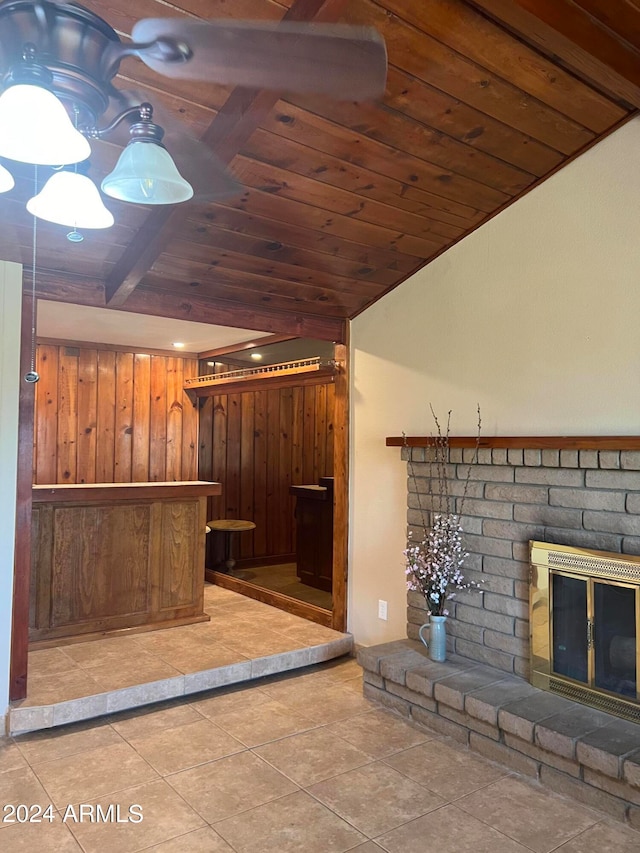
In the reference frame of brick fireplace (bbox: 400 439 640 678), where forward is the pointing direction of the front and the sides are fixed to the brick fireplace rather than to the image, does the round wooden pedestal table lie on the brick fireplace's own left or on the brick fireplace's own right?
on the brick fireplace's own right

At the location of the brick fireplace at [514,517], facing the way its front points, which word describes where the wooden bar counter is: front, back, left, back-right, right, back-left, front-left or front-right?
front-right

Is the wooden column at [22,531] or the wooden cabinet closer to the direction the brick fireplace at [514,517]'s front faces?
the wooden column

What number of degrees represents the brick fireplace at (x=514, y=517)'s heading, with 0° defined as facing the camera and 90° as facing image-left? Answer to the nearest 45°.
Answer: approximately 45°

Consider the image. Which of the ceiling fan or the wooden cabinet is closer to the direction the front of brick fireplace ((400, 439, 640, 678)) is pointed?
the ceiling fan

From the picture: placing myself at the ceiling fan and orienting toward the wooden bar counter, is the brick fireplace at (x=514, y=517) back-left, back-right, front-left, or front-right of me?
front-right

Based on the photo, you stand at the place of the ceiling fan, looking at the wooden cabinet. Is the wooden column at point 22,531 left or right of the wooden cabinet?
left

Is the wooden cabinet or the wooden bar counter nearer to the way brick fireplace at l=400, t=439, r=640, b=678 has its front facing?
the wooden bar counter

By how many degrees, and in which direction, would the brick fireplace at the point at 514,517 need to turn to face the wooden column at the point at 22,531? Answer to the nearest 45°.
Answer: approximately 45° to its right

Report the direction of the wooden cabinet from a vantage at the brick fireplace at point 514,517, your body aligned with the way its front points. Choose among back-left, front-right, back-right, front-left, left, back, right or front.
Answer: right

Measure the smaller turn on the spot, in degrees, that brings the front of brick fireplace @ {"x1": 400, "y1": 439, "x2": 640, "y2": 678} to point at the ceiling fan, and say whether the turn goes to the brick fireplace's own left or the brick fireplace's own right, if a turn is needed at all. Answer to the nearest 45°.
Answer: approximately 45° to the brick fireplace's own left

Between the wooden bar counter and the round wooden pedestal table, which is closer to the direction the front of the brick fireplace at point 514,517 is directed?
the wooden bar counter
